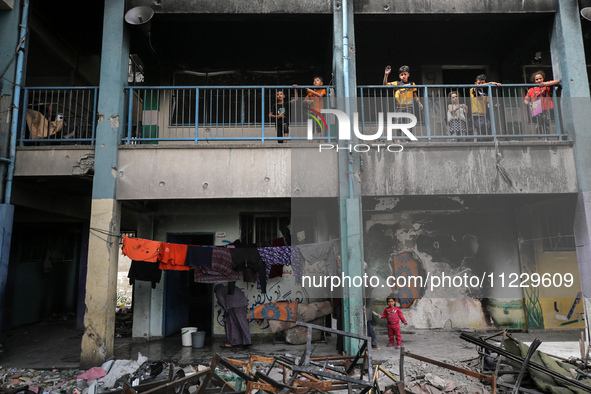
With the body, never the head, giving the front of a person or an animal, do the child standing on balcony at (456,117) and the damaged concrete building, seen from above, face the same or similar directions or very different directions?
same or similar directions

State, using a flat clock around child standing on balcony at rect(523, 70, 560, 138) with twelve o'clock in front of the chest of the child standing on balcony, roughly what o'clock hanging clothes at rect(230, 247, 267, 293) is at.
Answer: The hanging clothes is roughly at 2 o'clock from the child standing on balcony.

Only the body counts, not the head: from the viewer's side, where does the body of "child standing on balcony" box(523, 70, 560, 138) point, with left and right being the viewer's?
facing the viewer

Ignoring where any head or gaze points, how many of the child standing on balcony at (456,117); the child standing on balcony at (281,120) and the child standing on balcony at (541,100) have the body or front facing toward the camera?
3

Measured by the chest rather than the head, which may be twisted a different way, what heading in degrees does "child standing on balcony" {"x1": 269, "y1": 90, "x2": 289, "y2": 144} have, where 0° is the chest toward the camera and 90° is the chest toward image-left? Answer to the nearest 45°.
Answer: approximately 0°

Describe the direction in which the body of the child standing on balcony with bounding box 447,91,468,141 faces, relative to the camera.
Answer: toward the camera

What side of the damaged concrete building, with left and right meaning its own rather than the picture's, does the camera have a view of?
front

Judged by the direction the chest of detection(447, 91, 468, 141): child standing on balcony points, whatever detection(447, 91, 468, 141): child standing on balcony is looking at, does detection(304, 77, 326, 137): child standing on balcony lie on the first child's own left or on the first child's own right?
on the first child's own right

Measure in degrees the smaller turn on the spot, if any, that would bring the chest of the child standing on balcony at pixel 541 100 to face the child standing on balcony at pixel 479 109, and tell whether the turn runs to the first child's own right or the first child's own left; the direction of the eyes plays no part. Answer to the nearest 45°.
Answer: approximately 90° to the first child's own right

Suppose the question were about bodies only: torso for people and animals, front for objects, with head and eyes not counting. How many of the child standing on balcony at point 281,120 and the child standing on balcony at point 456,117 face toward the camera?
2

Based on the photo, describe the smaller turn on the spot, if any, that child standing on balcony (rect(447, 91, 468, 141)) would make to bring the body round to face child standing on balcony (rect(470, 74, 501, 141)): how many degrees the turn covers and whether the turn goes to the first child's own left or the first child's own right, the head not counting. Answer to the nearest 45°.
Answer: approximately 135° to the first child's own left

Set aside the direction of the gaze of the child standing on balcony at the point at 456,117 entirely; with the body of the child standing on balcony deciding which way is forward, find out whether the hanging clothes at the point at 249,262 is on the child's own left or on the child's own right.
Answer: on the child's own right

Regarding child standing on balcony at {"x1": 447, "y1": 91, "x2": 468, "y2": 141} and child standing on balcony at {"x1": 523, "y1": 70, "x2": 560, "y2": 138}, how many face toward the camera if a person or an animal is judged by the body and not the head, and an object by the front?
2
